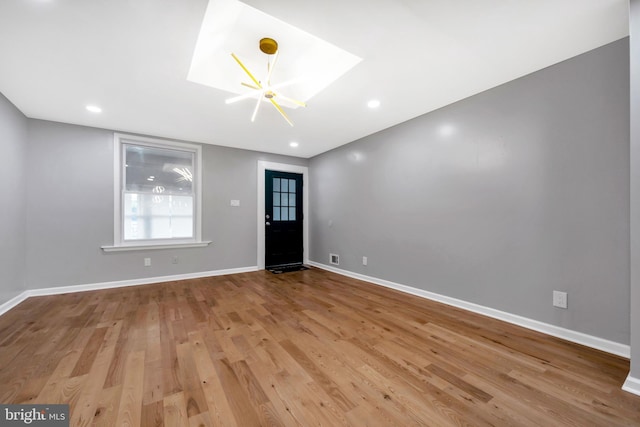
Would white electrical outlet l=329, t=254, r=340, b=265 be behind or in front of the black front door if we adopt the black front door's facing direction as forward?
in front

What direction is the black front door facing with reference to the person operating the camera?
facing the viewer and to the right of the viewer

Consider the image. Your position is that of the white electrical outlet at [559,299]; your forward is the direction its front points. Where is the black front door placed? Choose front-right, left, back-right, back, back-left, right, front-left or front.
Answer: right

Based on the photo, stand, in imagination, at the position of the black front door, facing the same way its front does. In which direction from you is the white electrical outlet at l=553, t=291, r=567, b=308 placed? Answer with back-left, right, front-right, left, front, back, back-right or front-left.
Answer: front

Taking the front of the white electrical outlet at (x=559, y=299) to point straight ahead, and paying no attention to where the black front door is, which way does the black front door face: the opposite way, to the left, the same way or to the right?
to the left

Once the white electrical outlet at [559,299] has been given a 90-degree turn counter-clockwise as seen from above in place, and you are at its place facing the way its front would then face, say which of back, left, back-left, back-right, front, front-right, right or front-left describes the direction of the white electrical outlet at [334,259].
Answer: back

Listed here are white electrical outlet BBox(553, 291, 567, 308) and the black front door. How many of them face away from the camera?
0
